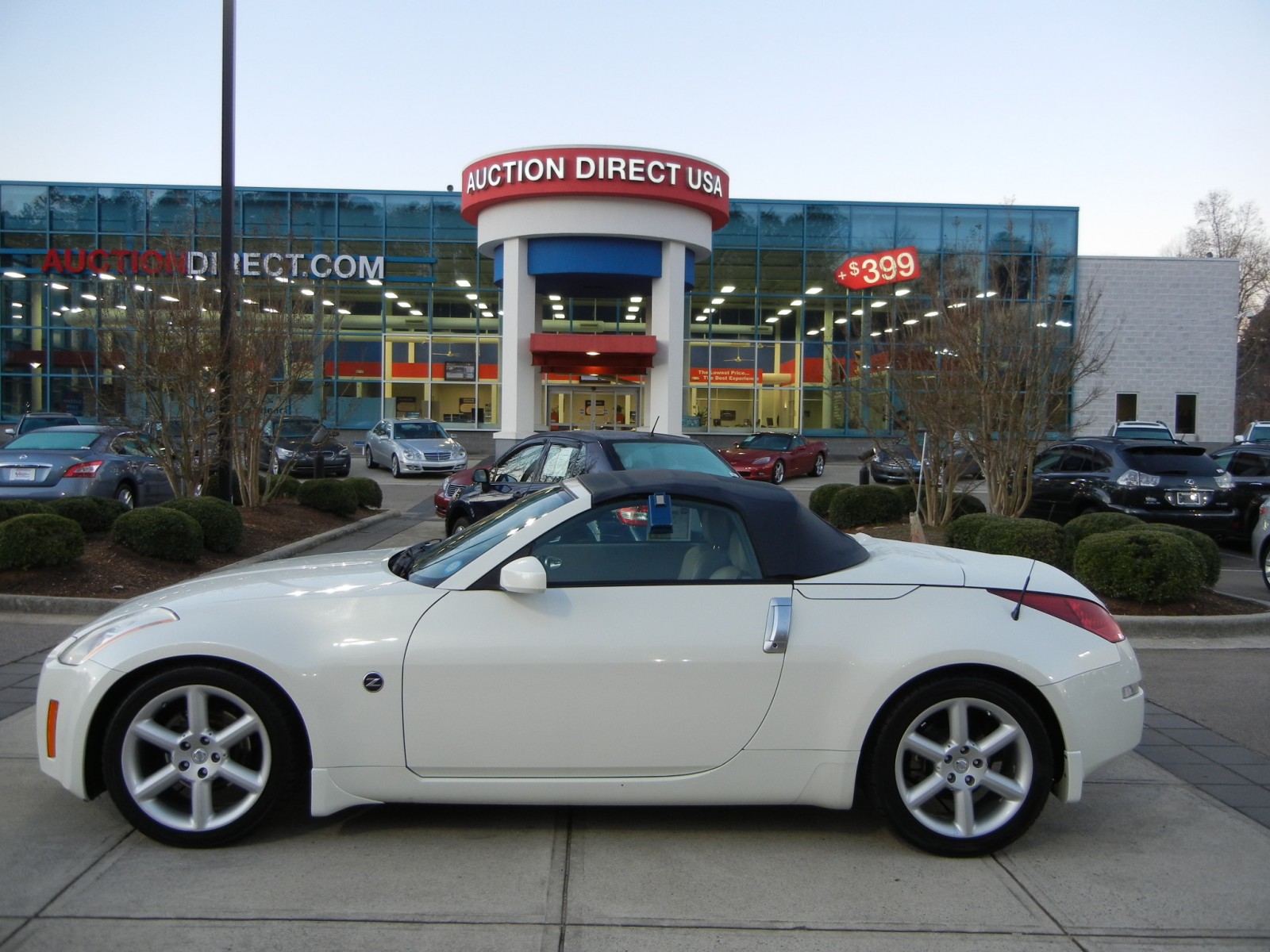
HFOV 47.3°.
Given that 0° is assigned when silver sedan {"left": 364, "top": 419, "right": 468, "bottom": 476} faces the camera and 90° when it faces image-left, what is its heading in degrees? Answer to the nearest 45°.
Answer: approximately 315°

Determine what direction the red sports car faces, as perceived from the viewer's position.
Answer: facing the viewer and to the left of the viewer

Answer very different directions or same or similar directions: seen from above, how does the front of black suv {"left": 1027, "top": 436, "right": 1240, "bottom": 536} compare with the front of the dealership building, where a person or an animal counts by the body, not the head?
very different directions

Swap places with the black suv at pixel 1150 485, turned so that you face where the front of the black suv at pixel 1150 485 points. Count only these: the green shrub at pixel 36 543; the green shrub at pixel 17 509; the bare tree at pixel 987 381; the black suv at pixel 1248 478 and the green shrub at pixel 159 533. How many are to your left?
4

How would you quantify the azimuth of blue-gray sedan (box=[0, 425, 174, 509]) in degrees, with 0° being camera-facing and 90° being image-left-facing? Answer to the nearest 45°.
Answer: approximately 225°

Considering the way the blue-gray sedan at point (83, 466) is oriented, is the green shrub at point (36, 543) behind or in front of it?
behind

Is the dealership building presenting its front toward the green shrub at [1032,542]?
yes

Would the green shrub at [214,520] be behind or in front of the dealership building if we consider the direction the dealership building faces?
in front

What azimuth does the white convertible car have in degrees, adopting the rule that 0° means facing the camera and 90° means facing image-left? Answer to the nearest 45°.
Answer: approximately 90°
